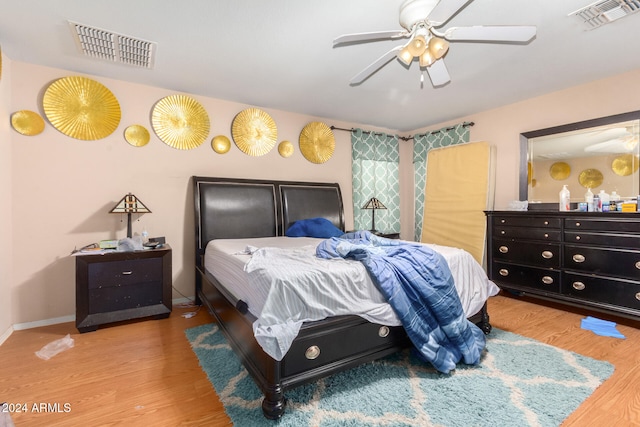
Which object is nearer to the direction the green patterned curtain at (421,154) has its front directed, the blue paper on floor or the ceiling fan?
the ceiling fan

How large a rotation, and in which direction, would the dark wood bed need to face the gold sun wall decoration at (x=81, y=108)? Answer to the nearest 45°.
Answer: approximately 135° to its right

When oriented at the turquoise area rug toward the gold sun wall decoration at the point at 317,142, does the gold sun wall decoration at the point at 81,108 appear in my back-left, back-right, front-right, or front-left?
front-left

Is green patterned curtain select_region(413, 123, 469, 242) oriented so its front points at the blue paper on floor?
no

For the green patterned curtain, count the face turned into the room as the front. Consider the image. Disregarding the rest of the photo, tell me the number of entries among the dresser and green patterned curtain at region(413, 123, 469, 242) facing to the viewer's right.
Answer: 0

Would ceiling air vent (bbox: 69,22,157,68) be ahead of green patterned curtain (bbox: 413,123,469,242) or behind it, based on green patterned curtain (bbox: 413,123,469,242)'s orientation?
ahead

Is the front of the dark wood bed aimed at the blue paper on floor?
no

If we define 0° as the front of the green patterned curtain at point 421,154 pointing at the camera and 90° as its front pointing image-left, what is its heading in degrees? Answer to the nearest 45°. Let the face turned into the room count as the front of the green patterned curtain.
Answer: approximately 45°

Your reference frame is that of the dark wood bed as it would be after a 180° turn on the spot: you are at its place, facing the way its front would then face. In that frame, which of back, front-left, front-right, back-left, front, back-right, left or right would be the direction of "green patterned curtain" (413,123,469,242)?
right

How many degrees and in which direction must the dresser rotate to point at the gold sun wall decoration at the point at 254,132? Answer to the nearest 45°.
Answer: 0° — it already faces it
